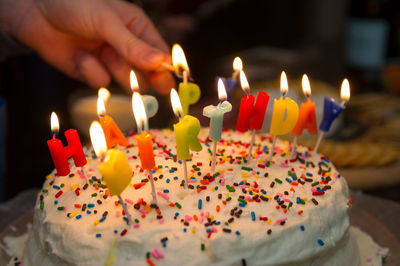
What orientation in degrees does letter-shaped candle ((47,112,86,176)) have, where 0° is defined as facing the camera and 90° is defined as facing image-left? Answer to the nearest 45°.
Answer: approximately 0°

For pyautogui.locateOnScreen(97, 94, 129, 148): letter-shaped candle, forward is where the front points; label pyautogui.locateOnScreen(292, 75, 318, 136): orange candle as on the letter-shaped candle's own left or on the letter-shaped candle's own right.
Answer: on the letter-shaped candle's own left

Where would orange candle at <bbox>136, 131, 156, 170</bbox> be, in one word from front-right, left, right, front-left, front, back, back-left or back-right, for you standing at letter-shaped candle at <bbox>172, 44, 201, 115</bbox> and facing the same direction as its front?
front

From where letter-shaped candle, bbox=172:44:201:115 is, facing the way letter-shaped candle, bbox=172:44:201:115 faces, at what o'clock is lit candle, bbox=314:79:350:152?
The lit candle is roughly at 10 o'clock from the letter-shaped candle.

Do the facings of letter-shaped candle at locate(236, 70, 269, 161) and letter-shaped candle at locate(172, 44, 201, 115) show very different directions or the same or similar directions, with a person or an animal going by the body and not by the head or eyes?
same or similar directions

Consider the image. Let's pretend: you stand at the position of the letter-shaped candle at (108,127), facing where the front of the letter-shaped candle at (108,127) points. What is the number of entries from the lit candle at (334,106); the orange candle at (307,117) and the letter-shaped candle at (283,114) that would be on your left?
3

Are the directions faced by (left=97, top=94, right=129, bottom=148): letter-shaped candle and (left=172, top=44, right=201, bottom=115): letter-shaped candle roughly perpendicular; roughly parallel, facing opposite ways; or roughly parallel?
roughly parallel

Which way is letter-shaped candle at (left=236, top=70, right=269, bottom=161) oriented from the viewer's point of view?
toward the camera

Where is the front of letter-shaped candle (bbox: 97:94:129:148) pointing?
toward the camera

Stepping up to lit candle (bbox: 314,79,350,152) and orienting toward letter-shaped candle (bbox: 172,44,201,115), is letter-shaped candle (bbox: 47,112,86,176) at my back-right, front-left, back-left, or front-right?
front-left

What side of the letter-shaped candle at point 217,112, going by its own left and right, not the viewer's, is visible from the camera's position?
front
